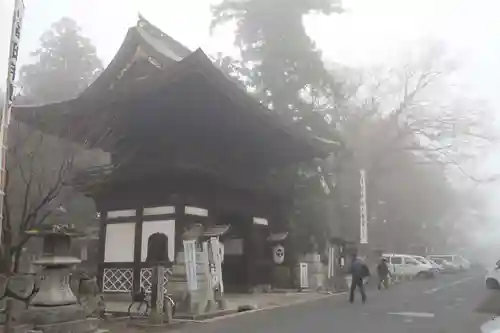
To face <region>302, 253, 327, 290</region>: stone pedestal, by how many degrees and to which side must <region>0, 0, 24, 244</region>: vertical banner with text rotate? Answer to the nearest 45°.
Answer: approximately 135° to its left

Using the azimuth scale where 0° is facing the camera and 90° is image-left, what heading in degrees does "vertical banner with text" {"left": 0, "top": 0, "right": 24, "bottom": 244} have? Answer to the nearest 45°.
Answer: approximately 0°
